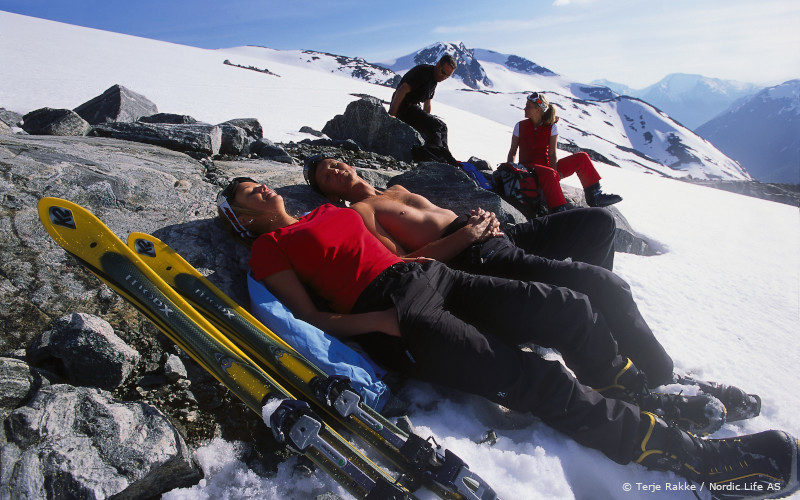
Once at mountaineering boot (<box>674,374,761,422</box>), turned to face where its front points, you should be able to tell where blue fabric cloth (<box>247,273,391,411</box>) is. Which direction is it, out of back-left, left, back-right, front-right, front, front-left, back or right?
back-right

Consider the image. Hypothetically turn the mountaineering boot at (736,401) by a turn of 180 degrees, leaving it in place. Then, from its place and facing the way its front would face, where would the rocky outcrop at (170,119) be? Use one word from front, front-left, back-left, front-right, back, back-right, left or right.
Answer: front

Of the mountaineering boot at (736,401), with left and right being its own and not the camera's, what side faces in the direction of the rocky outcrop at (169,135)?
back

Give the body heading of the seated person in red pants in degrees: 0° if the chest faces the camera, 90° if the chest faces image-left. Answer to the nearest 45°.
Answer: approximately 315°

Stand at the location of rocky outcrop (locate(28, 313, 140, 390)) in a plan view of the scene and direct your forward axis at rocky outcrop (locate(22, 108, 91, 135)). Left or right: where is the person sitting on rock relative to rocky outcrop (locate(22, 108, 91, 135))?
right

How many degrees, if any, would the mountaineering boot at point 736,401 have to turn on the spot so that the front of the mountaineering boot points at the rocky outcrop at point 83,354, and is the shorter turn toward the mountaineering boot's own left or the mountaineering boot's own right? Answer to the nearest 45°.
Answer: approximately 135° to the mountaineering boot's own right

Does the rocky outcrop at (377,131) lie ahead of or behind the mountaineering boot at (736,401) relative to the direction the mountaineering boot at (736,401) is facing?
behind

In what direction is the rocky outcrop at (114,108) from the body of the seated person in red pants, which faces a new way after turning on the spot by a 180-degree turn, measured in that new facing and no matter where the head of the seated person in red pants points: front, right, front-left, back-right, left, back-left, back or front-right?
front-left

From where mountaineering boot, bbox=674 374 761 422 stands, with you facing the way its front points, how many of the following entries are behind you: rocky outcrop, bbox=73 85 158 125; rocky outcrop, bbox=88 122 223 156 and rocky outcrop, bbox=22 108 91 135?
3

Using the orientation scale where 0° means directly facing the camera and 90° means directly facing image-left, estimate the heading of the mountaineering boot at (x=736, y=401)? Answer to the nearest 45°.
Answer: approximately 270°

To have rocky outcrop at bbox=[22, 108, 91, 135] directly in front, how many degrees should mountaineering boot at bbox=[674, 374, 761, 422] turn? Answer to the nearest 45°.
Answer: approximately 180°

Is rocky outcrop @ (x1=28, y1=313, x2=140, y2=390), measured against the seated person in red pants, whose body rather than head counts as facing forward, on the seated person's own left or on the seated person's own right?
on the seated person's own right

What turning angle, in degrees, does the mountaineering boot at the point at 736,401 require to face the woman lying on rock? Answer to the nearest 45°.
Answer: approximately 135° to its right
